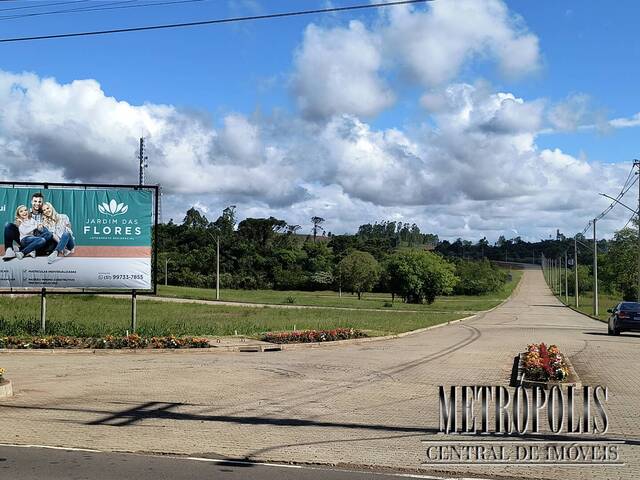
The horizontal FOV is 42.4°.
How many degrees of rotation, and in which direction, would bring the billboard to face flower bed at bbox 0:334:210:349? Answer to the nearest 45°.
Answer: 0° — it already faces it

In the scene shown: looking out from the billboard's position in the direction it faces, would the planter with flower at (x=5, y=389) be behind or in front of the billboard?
in front

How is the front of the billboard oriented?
toward the camera

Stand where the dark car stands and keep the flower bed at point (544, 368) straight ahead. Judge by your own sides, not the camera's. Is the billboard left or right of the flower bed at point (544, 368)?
right
